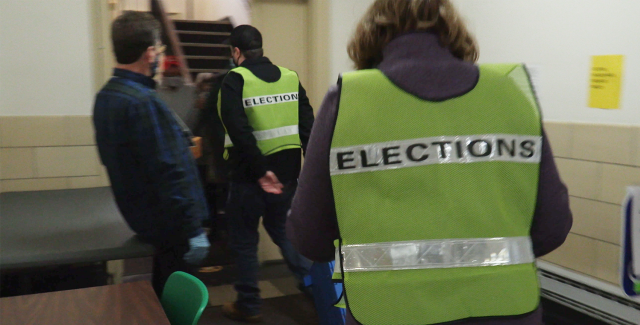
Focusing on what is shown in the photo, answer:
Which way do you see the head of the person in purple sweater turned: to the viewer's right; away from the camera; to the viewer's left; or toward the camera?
away from the camera

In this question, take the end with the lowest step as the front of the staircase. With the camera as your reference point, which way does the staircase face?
facing the viewer

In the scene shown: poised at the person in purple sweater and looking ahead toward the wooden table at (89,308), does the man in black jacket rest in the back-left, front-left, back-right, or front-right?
front-right

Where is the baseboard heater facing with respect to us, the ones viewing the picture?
facing the viewer and to the left of the viewer

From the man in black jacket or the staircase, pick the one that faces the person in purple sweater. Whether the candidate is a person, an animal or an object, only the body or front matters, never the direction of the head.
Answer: the staircase

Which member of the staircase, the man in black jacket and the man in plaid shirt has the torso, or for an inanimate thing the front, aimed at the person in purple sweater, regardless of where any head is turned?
the staircase

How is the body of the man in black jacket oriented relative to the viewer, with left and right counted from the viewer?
facing away from the viewer and to the left of the viewer

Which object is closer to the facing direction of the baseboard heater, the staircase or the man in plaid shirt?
the man in plaid shirt

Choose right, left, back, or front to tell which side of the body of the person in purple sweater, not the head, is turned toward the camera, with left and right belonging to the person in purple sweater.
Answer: back

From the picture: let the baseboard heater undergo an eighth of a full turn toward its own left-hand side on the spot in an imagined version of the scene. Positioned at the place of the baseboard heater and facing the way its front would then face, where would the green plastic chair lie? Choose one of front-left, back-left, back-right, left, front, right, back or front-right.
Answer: front-right

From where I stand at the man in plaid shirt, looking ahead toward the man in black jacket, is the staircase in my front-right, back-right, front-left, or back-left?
front-left

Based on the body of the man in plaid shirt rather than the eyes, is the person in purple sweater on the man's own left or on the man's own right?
on the man's own right

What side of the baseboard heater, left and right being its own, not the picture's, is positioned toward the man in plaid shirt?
front

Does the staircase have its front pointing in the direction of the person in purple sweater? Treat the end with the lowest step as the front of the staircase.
yes

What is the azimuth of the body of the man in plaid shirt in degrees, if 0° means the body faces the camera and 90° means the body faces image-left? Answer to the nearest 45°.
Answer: approximately 225°
